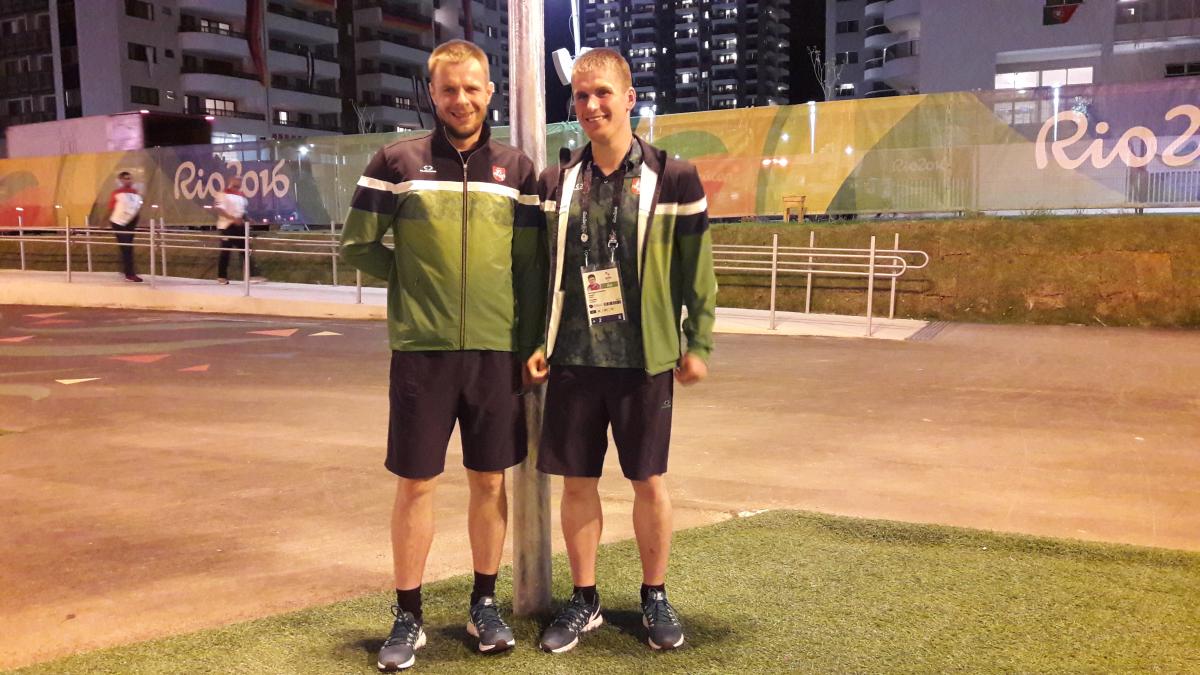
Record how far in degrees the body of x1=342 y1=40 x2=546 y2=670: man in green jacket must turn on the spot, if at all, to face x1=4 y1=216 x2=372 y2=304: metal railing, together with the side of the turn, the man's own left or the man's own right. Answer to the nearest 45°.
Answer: approximately 180°

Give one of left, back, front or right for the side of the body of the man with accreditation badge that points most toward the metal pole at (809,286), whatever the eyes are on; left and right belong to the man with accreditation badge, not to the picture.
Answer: back

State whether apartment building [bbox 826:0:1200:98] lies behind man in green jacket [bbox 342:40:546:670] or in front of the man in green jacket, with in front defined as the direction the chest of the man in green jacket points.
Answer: behind

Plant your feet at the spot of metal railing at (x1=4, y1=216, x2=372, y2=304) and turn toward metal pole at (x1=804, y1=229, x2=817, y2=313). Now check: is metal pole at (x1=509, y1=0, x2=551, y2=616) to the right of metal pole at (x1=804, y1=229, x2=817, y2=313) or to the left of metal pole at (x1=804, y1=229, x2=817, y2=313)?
right

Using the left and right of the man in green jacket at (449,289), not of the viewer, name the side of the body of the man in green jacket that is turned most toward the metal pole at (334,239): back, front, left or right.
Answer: back

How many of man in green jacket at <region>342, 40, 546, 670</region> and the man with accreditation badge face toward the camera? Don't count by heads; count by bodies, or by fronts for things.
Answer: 2

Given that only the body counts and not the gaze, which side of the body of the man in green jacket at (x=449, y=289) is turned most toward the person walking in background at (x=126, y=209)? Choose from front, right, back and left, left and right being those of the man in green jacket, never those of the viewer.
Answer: back
